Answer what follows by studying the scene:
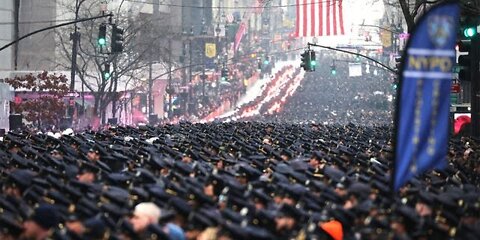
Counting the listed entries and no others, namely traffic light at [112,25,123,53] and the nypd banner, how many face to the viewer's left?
0

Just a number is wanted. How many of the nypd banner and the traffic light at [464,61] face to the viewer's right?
0

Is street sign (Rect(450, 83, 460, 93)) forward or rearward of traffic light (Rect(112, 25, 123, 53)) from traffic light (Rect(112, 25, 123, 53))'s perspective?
forward
